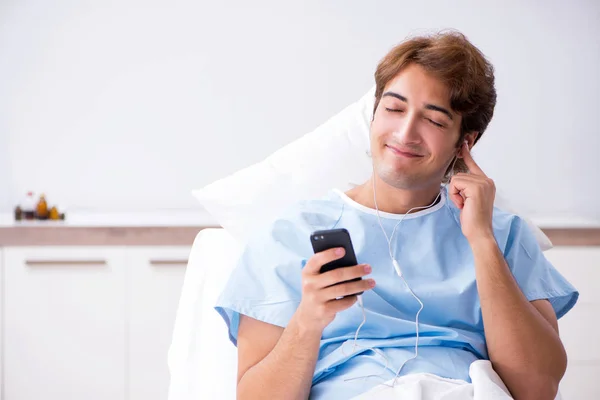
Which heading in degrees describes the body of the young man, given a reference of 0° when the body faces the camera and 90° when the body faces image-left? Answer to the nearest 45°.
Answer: approximately 0°

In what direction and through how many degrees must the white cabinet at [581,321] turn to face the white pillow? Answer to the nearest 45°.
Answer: approximately 45° to its right

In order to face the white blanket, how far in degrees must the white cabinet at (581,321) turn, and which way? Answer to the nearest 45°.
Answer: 0° — it already faces it

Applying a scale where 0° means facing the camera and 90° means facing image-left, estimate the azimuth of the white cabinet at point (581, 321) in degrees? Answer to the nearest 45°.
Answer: approximately 0°

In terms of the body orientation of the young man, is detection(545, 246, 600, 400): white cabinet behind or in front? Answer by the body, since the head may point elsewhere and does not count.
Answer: behind

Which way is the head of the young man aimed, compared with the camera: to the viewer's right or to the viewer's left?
to the viewer's left
